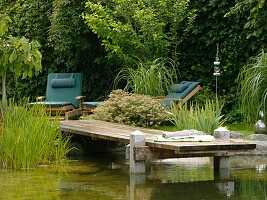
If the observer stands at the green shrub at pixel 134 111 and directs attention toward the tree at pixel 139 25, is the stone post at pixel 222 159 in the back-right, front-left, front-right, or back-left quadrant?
back-right

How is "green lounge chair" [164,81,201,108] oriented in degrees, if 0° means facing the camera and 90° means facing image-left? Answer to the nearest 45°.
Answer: approximately 45°

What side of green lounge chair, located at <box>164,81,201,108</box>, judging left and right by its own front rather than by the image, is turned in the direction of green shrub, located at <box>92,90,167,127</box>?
front

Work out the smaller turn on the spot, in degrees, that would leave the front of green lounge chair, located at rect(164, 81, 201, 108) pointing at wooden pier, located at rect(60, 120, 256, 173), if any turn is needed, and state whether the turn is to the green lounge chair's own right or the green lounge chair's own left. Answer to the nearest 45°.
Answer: approximately 45° to the green lounge chair's own left

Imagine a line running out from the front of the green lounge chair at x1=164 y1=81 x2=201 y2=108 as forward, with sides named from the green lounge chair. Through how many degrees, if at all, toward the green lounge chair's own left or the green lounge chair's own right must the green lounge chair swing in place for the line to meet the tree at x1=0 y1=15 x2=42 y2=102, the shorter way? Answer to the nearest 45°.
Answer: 0° — it already faces it
